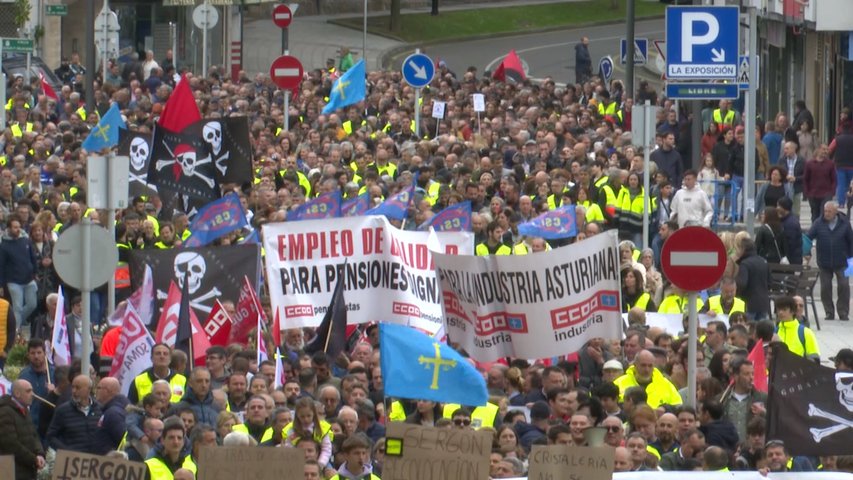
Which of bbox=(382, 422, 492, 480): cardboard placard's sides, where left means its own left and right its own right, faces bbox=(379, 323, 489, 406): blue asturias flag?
back

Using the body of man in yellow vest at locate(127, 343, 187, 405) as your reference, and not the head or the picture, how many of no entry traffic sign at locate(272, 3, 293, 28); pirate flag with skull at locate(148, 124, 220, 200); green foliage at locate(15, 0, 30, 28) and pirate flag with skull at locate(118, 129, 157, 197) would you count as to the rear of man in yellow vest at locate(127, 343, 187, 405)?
4

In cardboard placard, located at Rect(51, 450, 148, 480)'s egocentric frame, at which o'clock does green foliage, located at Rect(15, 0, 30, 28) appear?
The green foliage is roughly at 6 o'clock from the cardboard placard.

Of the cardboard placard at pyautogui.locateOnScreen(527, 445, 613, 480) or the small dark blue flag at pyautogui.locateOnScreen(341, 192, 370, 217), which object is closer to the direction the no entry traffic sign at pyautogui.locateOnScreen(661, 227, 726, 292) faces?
the cardboard placard

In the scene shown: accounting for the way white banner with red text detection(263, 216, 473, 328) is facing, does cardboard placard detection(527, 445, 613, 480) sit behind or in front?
in front

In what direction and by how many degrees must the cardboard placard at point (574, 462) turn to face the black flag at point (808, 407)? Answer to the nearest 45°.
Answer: approximately 135° to its left

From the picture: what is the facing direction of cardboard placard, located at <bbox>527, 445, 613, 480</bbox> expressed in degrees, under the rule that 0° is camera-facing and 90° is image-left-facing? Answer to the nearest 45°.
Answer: approximately 0°

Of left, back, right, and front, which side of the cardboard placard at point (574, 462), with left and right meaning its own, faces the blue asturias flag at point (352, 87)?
back

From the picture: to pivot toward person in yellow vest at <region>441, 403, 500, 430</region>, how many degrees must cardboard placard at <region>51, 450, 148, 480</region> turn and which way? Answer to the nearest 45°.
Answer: approximately 135° to its left
